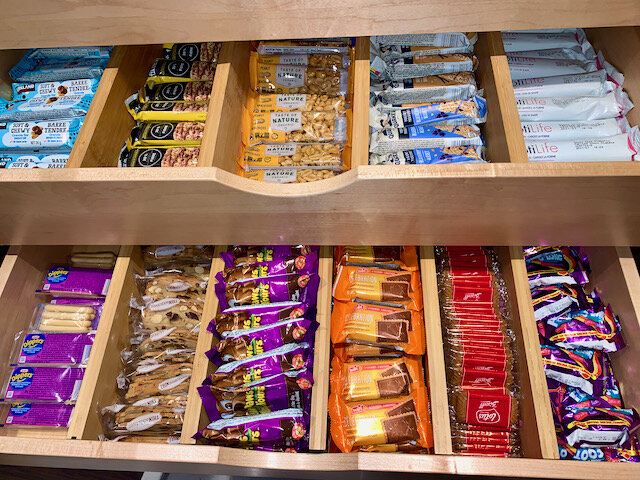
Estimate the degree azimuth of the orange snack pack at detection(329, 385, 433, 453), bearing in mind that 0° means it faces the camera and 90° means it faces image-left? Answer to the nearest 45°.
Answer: approximately 0°

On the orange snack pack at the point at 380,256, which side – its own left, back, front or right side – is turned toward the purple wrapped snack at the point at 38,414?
right

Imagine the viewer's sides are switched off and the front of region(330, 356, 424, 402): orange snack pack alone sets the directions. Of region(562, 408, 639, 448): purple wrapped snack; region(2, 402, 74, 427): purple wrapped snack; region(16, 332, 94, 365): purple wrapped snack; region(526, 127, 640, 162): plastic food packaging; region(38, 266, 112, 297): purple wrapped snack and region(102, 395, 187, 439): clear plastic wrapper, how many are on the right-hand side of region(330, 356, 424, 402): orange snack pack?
4

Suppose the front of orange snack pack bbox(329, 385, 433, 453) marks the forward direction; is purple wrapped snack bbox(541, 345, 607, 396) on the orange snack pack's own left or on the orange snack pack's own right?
on the orange snack pack's own left
